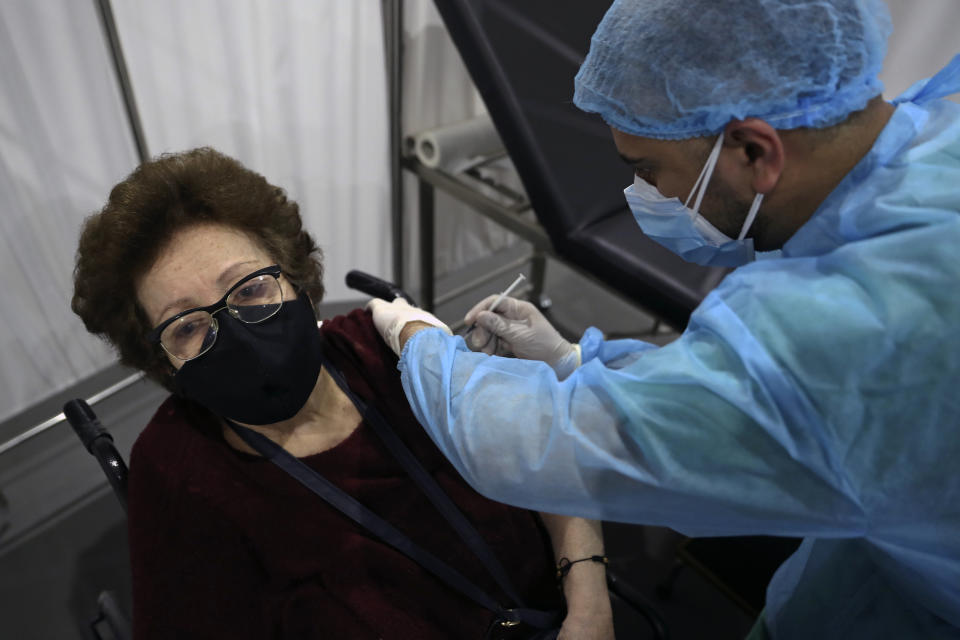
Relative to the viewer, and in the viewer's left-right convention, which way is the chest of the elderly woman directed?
facing the viewer and to the right of the viewer

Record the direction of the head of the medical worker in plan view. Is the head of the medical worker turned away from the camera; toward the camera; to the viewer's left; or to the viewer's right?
to the viewer's left

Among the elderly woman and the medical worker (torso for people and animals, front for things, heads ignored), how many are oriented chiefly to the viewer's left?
1

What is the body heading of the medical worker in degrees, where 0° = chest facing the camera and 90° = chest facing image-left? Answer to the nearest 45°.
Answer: approximately 90°

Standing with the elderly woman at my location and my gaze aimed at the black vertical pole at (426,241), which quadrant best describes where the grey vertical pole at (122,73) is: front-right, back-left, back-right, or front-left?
front-left

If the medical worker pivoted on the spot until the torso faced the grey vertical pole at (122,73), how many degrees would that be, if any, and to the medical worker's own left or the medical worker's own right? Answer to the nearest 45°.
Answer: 0° — they already face it

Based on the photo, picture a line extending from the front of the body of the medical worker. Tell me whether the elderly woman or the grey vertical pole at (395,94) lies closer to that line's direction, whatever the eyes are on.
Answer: the elderly woman

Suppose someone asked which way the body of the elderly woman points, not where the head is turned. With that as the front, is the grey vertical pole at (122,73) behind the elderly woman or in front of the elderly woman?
behind

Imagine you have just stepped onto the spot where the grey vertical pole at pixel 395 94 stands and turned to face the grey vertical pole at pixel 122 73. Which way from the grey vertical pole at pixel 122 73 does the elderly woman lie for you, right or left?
left

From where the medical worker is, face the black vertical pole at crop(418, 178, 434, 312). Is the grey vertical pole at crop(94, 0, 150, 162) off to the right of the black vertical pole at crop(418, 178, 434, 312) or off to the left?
left

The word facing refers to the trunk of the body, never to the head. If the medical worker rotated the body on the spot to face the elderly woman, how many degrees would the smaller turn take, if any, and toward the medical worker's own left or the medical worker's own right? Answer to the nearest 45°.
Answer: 0° — they already face them

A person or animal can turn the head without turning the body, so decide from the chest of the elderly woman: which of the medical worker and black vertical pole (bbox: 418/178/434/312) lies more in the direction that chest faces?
the medical worker

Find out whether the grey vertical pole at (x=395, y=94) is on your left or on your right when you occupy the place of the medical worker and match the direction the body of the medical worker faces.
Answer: on your right

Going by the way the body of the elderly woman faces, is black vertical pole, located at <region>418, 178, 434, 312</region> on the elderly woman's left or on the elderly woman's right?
on the elderly woman's left

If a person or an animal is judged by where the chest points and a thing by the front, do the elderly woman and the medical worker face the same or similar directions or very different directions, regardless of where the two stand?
very different directions
